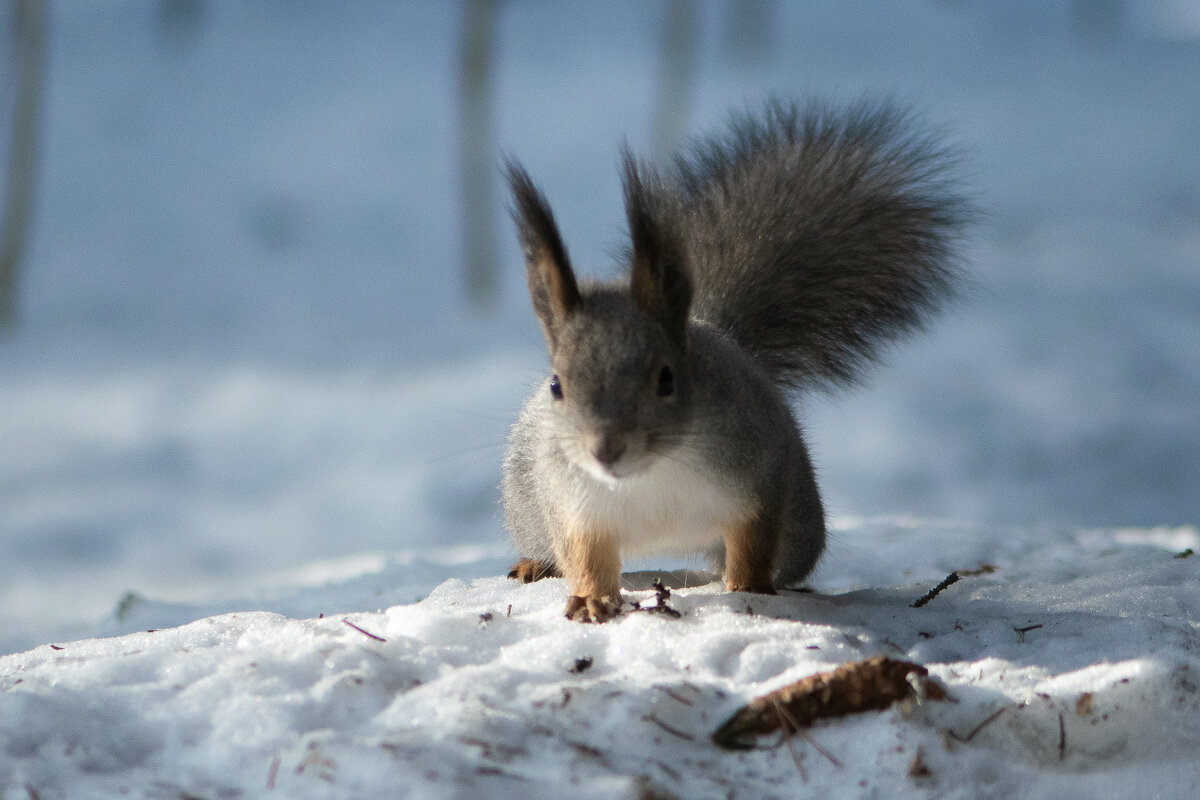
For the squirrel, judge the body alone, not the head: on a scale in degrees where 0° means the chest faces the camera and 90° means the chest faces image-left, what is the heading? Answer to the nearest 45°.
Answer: approximately 0°

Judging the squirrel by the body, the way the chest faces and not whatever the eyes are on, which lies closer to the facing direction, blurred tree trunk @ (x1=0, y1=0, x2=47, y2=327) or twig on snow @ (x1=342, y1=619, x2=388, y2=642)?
the twig on snow

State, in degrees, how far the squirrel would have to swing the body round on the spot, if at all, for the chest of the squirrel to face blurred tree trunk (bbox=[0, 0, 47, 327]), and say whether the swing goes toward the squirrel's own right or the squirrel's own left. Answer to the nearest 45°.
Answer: approximately 135° to the squirrel's own right

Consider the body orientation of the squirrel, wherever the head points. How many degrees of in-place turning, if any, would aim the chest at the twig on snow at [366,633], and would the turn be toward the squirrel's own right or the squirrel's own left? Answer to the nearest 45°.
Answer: approximately 45° to the squirrel's own right
